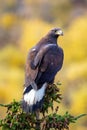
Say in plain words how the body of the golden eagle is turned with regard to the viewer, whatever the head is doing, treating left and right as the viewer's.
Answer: facing away from the viewer and to the right of the viewer
